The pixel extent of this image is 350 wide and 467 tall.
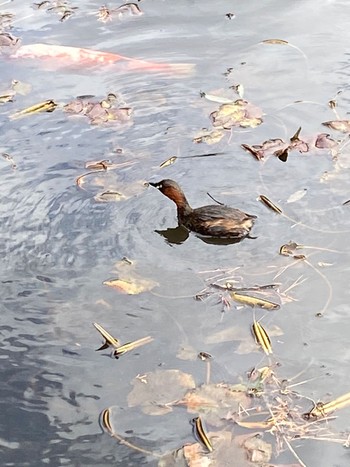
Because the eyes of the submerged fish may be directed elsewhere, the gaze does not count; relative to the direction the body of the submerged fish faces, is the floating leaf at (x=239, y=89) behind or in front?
behind

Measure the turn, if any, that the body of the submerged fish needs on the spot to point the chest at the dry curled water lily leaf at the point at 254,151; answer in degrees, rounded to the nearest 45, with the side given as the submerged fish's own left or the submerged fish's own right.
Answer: approximately 135° to the submerged fish's own left

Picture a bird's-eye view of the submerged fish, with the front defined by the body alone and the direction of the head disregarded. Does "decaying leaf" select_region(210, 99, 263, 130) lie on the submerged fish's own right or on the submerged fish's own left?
on the submerged fish's own left

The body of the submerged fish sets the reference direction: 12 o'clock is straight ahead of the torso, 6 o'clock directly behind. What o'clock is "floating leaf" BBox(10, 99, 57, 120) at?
The floating leaf is roughly at 10 o'clock from the submerged fish.

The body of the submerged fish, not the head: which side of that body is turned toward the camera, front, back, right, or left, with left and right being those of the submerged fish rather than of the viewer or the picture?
left

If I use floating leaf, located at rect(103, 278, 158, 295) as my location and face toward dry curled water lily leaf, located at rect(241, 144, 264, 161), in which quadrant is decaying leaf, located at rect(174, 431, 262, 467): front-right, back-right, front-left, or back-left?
back-right

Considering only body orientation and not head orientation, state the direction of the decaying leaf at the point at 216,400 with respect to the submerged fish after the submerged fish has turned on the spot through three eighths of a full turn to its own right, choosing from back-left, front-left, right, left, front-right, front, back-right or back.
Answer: back-right

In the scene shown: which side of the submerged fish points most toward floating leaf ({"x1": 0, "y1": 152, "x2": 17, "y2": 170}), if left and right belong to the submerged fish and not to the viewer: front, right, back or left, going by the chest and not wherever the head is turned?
left

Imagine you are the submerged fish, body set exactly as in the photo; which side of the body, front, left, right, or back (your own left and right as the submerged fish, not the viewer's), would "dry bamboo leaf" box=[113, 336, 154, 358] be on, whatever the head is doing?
left

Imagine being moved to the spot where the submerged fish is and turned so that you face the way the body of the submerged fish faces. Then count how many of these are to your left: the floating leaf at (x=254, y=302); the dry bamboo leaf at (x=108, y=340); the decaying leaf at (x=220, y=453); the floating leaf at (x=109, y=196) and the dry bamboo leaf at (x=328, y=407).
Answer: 5

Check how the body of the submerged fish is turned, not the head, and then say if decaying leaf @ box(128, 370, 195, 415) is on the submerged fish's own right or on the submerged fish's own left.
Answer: on the submerged fish's own left

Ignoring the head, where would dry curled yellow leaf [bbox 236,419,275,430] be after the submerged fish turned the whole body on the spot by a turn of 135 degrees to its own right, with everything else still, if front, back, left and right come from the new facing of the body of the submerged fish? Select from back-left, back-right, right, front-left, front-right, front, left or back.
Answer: back-right

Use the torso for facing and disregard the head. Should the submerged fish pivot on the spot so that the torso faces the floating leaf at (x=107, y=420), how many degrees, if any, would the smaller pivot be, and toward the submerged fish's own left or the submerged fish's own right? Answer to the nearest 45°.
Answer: approximately 90° to the submerged fish's own left

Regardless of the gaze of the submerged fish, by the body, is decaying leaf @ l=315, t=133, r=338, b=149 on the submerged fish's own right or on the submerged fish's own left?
on the submerged fish's own left

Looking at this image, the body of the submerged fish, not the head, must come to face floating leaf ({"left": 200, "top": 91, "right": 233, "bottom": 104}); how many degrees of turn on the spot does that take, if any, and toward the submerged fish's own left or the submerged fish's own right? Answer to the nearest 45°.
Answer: approximately 135° to the submerged fish's own left

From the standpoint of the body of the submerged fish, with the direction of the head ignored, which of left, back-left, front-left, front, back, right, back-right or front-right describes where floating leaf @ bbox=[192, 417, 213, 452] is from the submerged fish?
left
